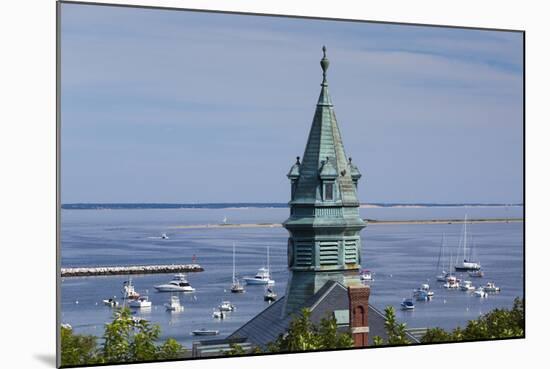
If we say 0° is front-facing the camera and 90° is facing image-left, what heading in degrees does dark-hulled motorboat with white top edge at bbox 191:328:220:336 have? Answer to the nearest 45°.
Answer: approximately 90°

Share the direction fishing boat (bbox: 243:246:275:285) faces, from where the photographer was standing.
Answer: facing to the left of the viewer

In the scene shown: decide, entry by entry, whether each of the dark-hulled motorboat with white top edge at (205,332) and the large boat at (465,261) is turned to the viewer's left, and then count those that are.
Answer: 2

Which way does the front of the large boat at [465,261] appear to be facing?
to the viewer's left

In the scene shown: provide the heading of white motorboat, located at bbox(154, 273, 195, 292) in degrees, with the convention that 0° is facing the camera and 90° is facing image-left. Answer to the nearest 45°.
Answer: approximately 90°
